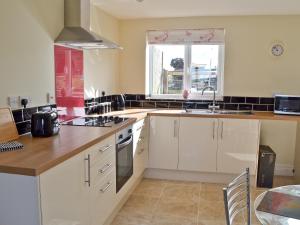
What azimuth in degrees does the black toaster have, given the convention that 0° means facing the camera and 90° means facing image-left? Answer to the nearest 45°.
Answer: approximately 315°

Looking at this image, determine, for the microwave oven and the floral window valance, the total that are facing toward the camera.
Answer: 2

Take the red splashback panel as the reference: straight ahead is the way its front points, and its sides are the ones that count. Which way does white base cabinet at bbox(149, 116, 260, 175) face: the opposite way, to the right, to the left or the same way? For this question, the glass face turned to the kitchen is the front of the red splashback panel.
to the right

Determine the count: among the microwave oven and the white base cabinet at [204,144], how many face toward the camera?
2

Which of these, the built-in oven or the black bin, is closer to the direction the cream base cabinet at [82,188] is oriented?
the black bin

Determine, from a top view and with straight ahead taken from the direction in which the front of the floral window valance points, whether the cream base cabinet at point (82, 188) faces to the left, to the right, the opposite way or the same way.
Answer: to the left

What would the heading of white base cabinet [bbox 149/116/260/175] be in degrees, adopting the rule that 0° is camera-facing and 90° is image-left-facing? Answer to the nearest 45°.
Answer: approximately 0°

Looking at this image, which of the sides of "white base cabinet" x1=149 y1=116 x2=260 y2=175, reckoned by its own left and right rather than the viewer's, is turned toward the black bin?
left
